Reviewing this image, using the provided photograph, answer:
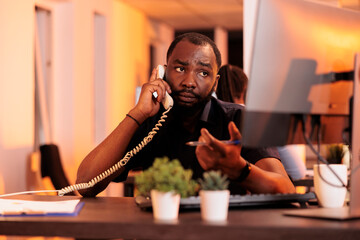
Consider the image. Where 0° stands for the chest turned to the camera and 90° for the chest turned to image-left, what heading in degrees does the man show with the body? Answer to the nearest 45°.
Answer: approximately 0°

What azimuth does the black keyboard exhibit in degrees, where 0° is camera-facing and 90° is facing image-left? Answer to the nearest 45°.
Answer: approximately 180°

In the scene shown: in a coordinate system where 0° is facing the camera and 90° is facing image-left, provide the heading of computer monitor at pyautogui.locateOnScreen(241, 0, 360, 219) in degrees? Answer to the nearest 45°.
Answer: approximately 135°

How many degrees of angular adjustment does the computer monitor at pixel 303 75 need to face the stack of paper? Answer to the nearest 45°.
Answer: approximately 45° to its left

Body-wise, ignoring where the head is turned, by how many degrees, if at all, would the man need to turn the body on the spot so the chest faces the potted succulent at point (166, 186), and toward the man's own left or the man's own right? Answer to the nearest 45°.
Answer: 0° — they already face it

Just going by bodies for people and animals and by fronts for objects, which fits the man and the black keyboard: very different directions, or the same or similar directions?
very different directions
